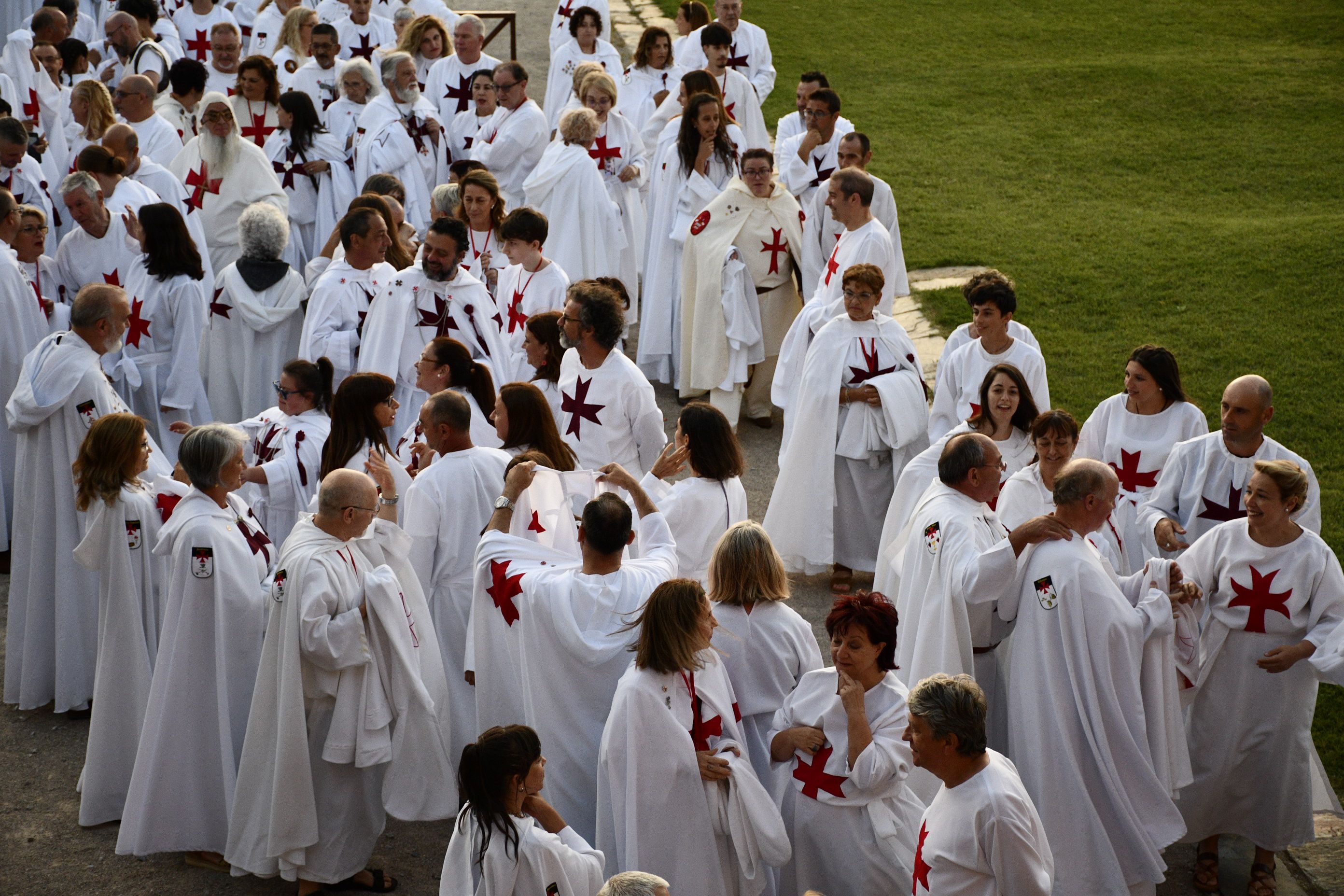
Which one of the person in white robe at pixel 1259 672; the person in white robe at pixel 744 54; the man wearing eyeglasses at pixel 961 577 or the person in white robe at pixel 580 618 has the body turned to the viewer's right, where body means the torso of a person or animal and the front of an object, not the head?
the man wearing eyeglasses

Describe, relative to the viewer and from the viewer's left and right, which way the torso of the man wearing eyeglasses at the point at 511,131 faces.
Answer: facing the viewer and to the left of the viewer

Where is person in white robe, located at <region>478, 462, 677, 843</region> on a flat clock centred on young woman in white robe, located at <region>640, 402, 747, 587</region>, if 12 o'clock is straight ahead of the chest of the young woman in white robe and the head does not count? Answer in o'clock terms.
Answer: The person in white robe is roughly at 8 o'clock from the young woman in white robe.

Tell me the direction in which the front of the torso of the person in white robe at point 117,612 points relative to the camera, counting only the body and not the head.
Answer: to the viewer's right

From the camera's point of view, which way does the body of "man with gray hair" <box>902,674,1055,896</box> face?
to the viewer's left

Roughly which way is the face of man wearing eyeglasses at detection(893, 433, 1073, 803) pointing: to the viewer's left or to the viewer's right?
to the viewer's right

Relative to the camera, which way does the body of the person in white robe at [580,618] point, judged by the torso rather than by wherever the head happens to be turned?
away from the camera

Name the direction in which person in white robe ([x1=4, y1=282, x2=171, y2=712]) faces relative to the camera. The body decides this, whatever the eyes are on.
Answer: to the viewer's right

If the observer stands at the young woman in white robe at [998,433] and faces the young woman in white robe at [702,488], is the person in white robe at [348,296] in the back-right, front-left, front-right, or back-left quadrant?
front-right

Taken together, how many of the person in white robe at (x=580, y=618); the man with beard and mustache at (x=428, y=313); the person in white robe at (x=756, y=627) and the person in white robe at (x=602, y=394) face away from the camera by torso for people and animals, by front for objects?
2

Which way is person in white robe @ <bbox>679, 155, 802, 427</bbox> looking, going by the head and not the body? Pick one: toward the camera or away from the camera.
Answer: toward the camera

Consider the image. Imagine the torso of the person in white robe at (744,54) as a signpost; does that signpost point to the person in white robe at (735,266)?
yes

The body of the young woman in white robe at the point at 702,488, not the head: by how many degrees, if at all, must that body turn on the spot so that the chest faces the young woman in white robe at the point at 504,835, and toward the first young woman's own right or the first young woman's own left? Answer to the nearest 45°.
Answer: approximately 135° to the first young woman's own left

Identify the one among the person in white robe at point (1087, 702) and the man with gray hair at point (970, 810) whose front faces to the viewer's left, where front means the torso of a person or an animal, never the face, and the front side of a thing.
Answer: the man with gray hair

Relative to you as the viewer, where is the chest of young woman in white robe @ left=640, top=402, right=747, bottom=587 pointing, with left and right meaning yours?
facing away from the viewer and to the left of the viewer

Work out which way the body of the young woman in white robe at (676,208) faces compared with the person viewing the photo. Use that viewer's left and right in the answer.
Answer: facing the viewer and to the right of the viewer

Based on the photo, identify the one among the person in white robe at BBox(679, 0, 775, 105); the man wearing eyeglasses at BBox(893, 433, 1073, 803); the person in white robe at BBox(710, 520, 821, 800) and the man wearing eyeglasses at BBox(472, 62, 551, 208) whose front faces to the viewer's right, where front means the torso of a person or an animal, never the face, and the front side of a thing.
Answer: the man wearing eyeglasses at BBox(893, 433, 1073, 803)
